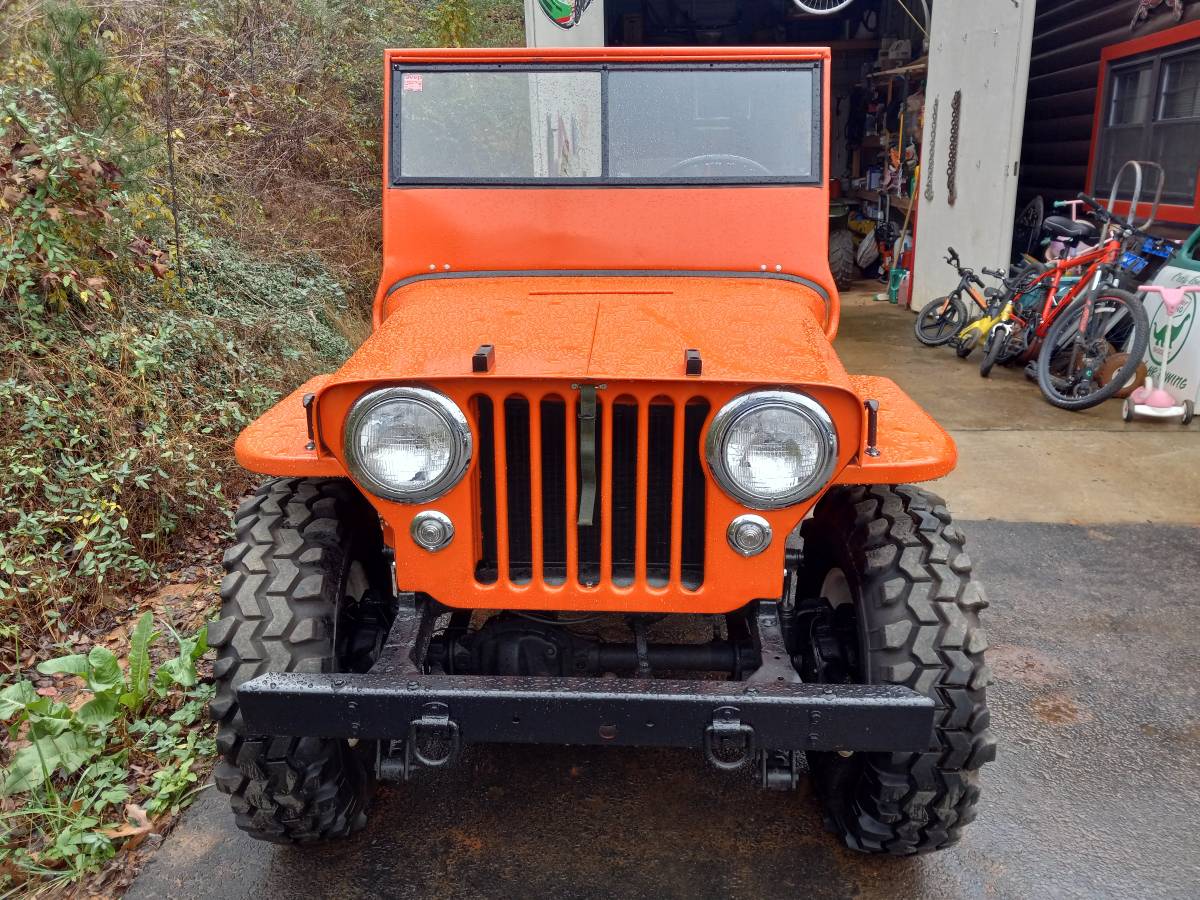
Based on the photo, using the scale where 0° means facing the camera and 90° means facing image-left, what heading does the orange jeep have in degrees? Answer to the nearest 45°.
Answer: approximately 0°

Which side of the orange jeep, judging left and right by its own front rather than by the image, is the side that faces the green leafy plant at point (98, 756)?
right

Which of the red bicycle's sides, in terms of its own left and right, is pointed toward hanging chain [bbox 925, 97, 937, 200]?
back

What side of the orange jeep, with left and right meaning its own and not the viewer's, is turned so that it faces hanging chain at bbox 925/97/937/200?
back

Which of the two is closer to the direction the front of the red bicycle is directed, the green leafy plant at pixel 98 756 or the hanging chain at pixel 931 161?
the green leafy plant

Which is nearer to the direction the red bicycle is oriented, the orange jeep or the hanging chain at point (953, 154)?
the orange jeep

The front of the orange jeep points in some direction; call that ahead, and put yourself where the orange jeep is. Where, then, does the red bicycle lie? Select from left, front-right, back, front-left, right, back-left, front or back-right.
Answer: back-left

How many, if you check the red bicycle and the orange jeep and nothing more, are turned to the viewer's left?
0

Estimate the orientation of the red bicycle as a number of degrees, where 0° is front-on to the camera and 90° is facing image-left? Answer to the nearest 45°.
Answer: approximately 315°

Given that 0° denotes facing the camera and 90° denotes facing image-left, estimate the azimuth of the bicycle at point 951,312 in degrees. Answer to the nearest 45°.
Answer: approximately 45°

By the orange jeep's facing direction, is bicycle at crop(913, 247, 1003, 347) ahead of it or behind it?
behind

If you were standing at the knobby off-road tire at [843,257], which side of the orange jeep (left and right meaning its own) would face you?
back
